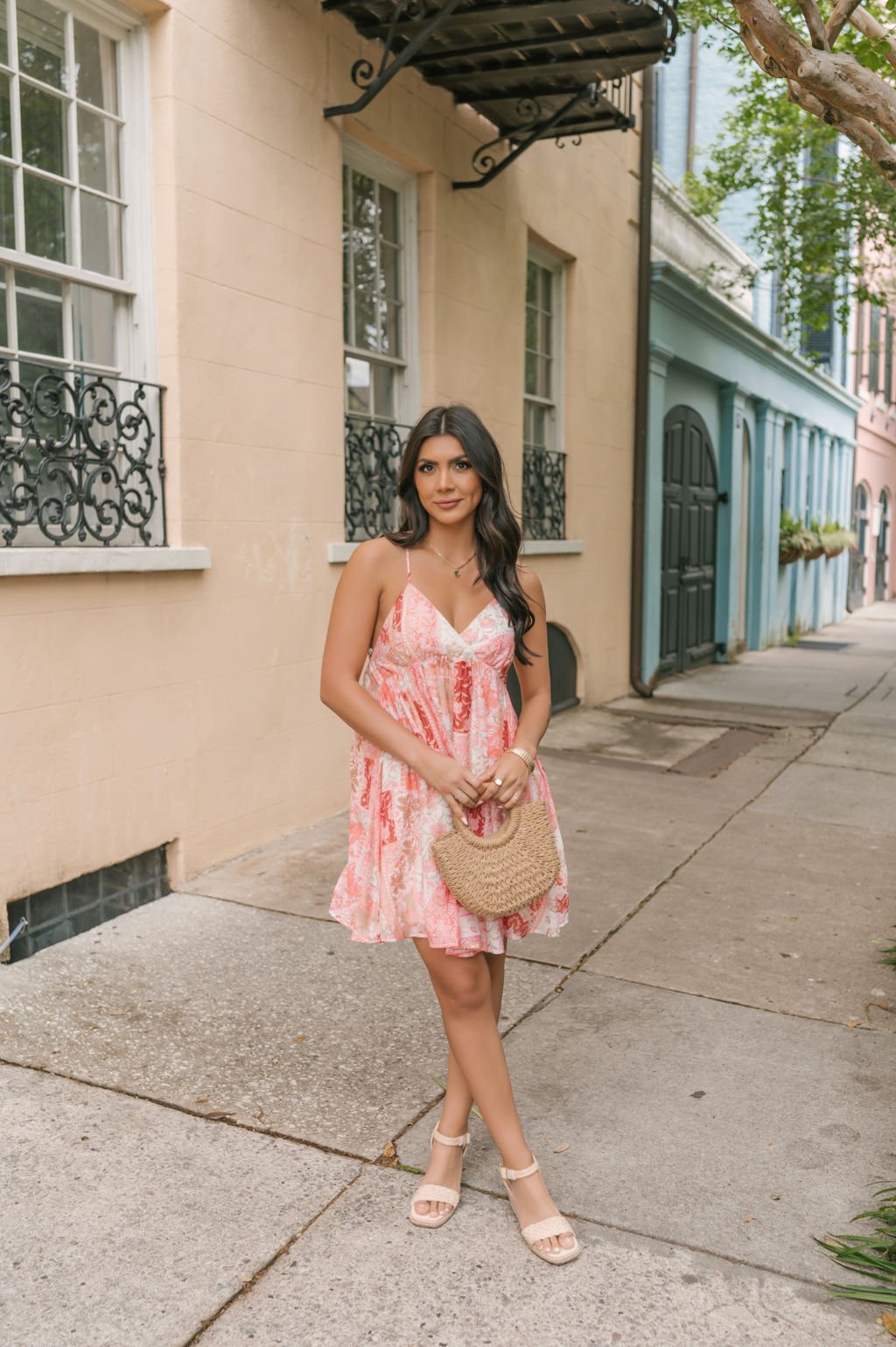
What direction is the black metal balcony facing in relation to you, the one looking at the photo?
facing the viewer and to the right of the viewer

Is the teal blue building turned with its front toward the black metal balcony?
no

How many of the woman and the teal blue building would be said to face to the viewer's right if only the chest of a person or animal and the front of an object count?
1

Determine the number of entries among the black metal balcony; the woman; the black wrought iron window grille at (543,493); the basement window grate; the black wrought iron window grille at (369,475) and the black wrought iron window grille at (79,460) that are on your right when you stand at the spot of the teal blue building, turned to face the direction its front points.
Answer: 6

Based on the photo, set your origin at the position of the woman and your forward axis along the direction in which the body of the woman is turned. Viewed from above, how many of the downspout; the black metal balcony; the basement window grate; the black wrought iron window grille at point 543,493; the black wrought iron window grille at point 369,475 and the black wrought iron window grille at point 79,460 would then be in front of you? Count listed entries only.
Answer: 0

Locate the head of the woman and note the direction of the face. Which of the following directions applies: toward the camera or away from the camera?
toward the camera

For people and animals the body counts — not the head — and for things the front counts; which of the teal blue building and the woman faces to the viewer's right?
the teal blue building

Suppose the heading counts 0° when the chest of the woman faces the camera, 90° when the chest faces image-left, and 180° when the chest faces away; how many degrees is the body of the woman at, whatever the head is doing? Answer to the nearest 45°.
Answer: approximately 0°

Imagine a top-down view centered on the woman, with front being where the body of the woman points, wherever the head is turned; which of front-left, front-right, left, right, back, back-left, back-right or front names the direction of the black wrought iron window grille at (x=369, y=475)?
back

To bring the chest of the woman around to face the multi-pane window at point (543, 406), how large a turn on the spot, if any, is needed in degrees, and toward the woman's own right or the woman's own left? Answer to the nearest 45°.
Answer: approximately 180°

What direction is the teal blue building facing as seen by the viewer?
to the viewer's right

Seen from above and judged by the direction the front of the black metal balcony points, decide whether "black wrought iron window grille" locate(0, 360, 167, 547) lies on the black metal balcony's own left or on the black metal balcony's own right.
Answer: on the black metal balcony's own right

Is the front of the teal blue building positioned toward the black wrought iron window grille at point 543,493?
no

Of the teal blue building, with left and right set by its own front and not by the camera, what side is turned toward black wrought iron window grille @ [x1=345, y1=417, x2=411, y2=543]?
right

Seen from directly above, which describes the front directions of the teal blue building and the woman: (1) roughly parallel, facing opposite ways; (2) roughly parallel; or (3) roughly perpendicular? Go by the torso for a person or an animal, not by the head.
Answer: roughly perpendicular
